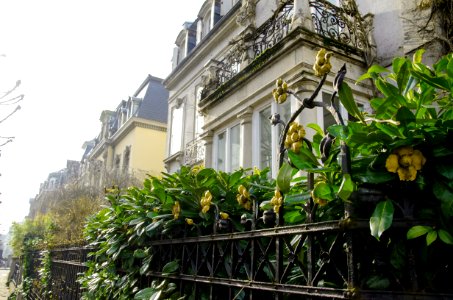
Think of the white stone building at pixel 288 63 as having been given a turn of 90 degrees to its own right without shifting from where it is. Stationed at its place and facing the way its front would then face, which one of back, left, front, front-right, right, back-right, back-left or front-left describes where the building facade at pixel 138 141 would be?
front

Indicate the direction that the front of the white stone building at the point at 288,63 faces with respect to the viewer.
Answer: facing the viewer and to the left of the viewer
